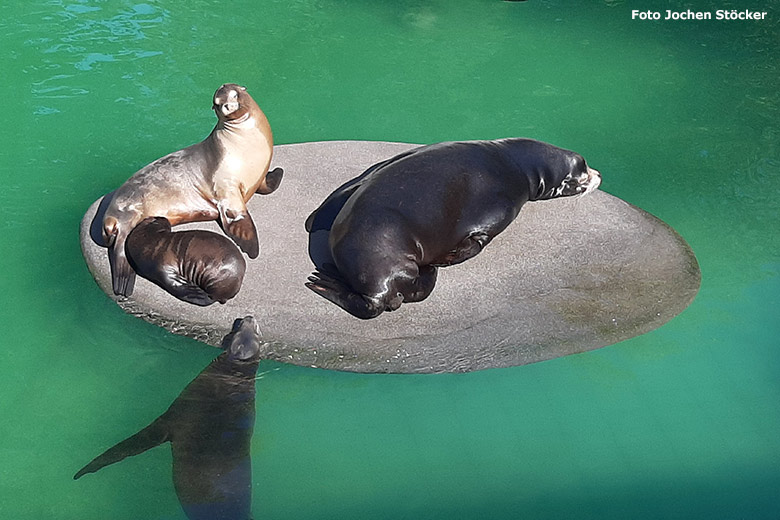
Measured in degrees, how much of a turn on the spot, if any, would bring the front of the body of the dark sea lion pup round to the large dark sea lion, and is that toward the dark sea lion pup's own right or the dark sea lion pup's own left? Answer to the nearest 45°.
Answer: approximately 135° to the dark sea lion pup's own right

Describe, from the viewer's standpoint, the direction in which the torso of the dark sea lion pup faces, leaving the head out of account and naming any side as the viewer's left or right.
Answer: facing away from the viewer and to the left of the viewer

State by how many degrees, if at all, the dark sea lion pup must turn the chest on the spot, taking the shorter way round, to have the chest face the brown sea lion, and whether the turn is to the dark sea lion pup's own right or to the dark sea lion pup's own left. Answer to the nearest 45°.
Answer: approximately 45° to the dark sea lion pup's own right
